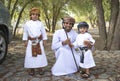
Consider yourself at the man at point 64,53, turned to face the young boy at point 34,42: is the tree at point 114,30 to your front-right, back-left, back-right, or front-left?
back-right

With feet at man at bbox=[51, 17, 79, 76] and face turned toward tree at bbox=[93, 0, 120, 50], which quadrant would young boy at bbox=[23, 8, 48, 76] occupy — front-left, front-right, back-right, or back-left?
back-left

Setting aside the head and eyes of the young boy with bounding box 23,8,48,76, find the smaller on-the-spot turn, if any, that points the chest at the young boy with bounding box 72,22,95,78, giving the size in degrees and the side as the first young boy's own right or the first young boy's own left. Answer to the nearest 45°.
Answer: approximately 90° to the first young boy's own left

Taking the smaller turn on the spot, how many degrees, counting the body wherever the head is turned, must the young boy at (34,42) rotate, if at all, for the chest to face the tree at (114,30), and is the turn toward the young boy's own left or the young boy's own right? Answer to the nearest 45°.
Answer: approximately 135° to the young boy's own left

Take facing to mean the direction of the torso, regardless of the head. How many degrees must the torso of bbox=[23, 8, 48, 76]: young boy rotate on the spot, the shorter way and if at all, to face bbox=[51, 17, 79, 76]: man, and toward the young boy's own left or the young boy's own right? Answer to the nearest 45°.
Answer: approximately 90° to the young boy's own left

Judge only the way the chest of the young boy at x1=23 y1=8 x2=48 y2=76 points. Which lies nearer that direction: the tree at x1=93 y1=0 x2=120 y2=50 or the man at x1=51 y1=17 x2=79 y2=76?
the man

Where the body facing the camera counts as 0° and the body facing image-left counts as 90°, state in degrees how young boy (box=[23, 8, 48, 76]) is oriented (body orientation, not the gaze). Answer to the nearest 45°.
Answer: approximately 0°

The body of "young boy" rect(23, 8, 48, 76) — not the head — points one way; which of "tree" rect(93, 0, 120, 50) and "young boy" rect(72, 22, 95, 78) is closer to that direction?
the young boy
